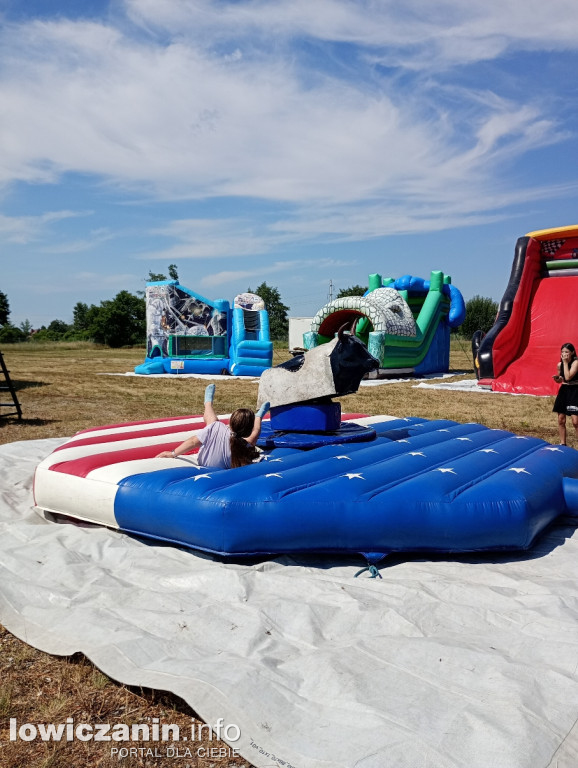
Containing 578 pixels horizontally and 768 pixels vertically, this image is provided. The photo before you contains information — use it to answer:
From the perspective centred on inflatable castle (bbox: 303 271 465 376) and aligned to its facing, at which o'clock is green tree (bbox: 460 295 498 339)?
The green tree is roughly at 5 o'clock from the inflatable castle.

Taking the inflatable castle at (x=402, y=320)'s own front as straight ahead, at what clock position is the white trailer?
The white trailer is roughly at 4 o'clock from the inflatable castle.

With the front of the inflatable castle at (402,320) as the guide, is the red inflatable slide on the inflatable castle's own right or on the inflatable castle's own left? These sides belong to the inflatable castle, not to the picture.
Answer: on the inflatable castle's own left

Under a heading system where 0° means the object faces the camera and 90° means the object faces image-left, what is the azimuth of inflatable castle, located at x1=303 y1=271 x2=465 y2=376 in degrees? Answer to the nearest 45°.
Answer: approximately 45°

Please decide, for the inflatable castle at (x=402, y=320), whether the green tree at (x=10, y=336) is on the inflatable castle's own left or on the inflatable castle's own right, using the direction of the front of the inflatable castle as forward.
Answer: on the inflatable castle's own right

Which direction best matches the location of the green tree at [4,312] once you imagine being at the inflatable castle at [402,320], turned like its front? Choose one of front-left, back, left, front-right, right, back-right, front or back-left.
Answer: right

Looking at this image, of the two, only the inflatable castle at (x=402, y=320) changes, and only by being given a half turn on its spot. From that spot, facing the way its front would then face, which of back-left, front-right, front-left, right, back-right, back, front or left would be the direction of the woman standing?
back-right

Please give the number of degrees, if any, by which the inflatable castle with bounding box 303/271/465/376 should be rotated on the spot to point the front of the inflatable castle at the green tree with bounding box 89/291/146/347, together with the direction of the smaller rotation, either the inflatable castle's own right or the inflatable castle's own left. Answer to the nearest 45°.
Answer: approximately 90° to the inflatable castle's own right

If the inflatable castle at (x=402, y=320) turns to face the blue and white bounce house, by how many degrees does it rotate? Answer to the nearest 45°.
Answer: approximately 45° to its right

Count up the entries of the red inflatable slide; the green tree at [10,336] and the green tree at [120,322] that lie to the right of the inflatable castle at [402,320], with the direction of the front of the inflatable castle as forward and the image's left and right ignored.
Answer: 2
